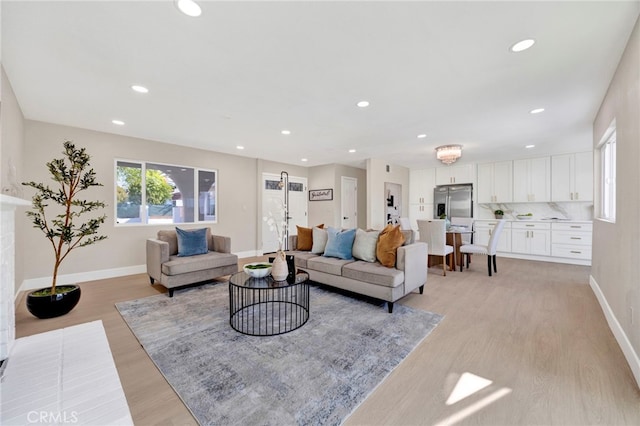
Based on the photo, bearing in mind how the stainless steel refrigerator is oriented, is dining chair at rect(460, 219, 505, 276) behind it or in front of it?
in front

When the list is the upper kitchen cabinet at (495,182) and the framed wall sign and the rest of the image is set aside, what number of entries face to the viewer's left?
0

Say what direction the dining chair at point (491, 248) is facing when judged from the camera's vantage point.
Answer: facing to the left of the viewer

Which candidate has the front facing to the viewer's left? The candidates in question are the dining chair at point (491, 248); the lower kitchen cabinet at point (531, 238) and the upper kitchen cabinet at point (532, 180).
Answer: the dining chair

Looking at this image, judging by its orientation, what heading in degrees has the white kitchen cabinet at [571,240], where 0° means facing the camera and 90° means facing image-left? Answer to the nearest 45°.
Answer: approximately 0°

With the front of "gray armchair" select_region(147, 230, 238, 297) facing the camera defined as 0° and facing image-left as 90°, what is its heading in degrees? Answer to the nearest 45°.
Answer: approximately 315°

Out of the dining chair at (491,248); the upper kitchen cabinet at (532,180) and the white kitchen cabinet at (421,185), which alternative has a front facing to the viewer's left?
the dining chair

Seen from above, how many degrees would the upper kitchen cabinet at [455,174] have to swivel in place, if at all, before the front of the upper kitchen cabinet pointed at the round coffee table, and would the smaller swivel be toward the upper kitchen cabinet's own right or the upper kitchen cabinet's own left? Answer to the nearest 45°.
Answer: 0° — it already faces it

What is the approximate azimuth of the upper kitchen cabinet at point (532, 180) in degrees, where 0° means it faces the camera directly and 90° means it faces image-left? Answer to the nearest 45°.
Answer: approximately 0°

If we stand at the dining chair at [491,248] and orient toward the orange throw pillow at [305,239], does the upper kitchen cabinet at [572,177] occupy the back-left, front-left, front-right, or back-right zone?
back-right

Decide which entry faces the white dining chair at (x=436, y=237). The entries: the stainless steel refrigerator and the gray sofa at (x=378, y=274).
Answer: the stainless steel refrigerator

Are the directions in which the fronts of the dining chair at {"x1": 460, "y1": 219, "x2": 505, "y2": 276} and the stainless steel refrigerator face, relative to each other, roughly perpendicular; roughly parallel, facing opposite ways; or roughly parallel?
roughly perpendicular

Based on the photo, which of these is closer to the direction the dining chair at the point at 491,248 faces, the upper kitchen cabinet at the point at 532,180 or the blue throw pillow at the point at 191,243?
the blue throw pillow

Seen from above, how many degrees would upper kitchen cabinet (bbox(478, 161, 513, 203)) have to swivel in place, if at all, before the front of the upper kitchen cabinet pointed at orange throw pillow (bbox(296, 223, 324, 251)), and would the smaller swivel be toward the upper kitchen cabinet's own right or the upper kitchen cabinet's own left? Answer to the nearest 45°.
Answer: approximately 45° to the upper kitchen cabinet's own right
